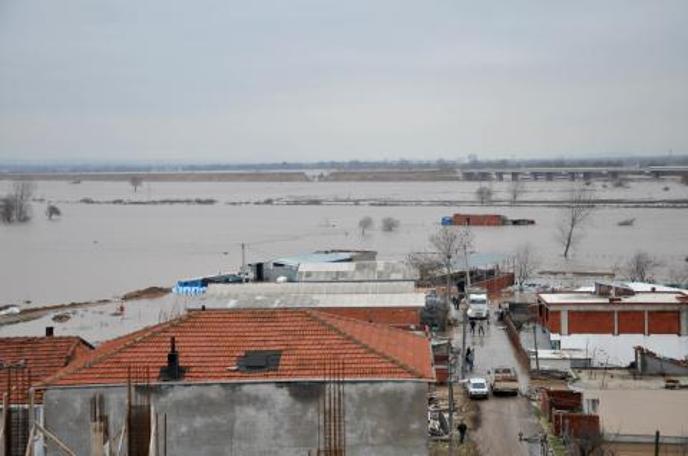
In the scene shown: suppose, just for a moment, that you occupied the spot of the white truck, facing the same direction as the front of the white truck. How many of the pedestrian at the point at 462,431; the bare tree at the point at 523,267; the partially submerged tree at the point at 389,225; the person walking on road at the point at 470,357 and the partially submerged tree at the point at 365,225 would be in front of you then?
2

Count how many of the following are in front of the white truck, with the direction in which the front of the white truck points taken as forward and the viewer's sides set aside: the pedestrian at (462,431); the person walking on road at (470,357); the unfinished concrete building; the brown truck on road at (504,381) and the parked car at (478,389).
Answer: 5

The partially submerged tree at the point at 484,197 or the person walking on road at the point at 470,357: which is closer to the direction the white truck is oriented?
the person walking on road

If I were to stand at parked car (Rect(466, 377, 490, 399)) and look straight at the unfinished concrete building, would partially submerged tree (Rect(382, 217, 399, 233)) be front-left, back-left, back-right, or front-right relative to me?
back-right

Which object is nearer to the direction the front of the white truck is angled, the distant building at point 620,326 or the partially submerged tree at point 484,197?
the distant building

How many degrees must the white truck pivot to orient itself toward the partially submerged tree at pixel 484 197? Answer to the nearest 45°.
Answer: approximately 180°

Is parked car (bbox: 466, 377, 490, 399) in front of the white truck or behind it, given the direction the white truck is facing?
in front

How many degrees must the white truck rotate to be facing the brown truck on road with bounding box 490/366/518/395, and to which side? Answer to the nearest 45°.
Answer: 0° — it already faces it

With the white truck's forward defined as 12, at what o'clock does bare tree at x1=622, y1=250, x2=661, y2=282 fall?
The bare tree is roughly at 7 o'clock from the white truck.

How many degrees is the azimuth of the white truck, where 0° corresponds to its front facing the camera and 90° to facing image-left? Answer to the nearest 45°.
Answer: approximately 0°

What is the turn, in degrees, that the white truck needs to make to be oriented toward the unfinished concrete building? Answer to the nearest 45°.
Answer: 0° — it already faces it

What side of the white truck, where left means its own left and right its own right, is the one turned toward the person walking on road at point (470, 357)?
front

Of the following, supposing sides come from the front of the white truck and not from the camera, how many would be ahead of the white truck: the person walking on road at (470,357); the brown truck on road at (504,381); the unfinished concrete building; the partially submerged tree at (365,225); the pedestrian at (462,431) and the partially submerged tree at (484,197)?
4

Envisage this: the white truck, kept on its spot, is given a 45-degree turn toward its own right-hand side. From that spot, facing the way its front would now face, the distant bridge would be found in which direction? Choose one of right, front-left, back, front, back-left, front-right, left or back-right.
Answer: back-right
